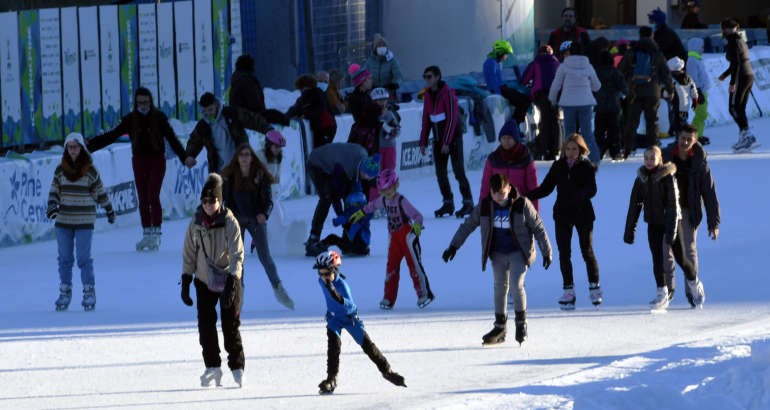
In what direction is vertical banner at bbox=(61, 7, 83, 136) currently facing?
toward the camera

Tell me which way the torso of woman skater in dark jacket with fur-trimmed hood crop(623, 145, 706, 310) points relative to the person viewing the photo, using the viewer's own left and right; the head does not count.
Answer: facing the viewer and to the left of the viewer

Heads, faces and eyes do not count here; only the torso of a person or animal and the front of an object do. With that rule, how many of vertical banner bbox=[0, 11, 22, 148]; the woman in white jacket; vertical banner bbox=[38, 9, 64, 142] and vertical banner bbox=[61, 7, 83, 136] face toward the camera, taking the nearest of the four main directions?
3

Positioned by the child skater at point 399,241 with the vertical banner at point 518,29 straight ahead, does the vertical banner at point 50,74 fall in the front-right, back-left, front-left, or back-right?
front-left

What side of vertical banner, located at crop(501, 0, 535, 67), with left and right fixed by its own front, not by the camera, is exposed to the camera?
front

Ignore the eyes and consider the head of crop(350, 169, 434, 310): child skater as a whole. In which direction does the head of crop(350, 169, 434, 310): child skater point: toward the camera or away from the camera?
toward the camera

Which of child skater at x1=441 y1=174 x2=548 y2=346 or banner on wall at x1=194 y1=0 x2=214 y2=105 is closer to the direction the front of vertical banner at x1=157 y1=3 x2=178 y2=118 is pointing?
the child skater

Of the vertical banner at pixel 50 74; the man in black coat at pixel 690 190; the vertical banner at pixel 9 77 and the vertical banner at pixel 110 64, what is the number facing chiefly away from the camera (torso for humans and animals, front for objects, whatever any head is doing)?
0

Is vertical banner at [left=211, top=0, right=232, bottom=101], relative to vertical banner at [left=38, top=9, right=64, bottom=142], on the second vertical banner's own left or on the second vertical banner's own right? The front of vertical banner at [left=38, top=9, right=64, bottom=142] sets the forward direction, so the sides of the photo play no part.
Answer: on the second vertical banner's own left

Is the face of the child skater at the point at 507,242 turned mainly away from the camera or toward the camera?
toward the camera

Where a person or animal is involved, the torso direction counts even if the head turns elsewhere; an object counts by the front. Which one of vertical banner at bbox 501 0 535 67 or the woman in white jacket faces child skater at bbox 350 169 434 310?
the vertical banner

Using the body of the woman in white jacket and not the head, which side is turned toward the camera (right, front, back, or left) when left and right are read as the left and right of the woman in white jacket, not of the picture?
back

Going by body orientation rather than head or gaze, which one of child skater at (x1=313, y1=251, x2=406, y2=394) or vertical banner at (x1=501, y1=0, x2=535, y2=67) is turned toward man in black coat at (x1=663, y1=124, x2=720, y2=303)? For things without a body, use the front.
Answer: the vertical banner

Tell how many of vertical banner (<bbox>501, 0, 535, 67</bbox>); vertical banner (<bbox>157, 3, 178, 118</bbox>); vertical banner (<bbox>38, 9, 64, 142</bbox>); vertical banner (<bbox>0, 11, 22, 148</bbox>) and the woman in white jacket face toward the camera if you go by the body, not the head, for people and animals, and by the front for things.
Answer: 4

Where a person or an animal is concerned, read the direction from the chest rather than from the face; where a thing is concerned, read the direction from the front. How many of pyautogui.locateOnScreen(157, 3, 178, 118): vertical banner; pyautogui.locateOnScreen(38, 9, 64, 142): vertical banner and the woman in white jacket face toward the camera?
2

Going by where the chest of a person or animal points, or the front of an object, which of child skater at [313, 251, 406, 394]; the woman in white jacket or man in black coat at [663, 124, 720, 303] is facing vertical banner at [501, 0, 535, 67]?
the woman in white jacket

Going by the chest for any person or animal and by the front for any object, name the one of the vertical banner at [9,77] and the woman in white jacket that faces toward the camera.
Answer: the vertical banner

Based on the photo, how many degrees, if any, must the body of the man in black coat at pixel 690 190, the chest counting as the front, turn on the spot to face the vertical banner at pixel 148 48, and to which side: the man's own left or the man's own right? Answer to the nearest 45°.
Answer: approximately 90° to the man's own right

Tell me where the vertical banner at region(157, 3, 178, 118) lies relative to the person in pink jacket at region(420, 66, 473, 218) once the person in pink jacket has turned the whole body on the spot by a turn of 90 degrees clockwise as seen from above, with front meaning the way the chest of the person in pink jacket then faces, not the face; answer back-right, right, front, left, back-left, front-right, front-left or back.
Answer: front

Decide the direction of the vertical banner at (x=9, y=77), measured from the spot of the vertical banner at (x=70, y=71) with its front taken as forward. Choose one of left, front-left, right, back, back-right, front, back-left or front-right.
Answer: front-right
